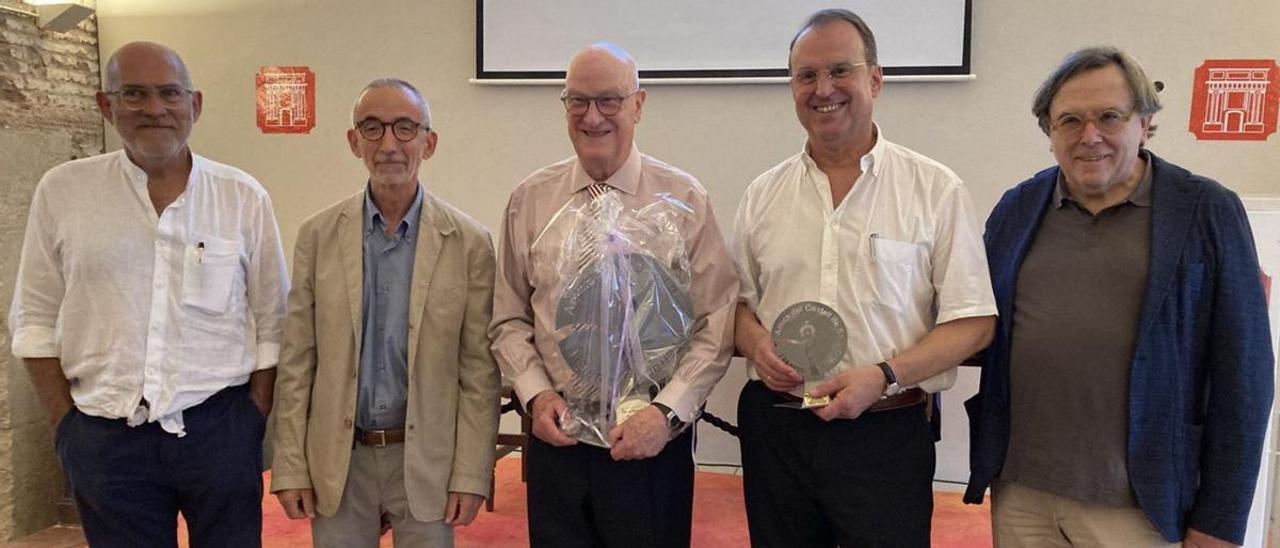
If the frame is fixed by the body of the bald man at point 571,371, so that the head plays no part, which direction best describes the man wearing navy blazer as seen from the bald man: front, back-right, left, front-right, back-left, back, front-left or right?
left

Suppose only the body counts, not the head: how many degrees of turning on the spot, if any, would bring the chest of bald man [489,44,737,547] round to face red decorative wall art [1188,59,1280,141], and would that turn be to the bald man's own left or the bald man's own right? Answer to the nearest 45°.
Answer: approximately 135° to the bald man's own left

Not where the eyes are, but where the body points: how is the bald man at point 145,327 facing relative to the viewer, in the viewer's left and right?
facing the viewer

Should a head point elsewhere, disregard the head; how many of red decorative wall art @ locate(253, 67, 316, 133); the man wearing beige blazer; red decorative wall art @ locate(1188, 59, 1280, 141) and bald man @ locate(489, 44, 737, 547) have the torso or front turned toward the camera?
4

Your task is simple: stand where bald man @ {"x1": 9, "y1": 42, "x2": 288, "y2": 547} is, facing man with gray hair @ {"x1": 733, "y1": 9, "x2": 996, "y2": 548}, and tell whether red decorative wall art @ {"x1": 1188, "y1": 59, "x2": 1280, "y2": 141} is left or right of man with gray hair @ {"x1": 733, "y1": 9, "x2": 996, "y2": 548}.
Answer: left

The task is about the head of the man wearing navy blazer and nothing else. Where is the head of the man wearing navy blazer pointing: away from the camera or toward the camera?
toward the camera

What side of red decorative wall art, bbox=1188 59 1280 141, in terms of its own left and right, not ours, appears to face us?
front

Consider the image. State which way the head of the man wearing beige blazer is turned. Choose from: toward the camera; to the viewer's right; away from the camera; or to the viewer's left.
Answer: toward the camera

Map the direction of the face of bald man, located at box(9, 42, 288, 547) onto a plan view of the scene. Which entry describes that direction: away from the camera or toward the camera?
toward the camera

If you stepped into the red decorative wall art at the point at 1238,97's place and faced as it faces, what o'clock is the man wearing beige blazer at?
The man wearing beige blazer is roughly at 1 o'clock from the red decorative wall art.

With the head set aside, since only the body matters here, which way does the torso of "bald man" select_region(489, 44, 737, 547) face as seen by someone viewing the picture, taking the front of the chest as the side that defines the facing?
toward the camera

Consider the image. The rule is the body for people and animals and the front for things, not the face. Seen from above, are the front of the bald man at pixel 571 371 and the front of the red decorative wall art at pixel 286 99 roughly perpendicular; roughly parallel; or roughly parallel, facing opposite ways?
roughly parallel

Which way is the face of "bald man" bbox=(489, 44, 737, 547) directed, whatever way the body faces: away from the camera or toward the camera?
toward the camera

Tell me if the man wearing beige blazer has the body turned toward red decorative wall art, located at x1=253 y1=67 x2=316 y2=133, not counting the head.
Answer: no

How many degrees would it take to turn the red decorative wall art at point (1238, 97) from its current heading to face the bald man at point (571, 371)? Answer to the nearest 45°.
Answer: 0° — it already faces them

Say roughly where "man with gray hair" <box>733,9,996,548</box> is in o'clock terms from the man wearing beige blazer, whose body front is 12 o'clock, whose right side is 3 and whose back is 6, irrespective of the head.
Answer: The man with gray hair is roughly at 10 o'clock from the man wearing beige blazer.

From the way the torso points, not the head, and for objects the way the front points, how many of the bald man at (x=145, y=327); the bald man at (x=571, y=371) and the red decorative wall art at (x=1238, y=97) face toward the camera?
3

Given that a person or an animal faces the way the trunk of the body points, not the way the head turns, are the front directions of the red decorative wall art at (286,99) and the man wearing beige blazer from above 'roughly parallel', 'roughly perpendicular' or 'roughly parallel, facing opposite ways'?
roughly parallel

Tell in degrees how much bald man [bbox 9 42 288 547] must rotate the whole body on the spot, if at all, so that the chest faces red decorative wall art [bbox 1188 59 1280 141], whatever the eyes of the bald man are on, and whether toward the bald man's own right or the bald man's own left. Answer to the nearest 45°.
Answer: approximately 90° to the bald man's own left

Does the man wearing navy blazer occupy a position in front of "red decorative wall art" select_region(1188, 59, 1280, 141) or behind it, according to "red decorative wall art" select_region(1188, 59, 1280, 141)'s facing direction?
in front

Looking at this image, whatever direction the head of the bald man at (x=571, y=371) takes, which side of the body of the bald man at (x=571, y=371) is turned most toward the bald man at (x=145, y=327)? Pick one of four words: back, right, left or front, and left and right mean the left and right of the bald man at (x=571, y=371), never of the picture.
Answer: right

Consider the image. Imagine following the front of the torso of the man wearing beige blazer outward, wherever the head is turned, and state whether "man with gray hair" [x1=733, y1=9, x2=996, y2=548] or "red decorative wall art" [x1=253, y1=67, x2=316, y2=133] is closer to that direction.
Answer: the man with gray hair
